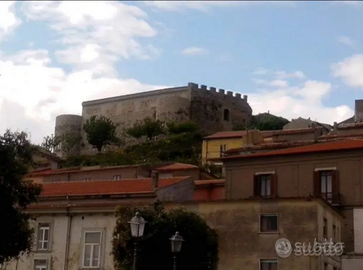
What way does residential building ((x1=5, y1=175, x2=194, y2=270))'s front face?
toward the camera

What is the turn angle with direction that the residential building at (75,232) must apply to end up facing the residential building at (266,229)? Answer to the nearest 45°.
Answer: approximately 45° to its left

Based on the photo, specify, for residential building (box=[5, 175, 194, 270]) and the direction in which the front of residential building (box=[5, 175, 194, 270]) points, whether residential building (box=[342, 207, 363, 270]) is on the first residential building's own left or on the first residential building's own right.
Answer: on the first residential building's own left

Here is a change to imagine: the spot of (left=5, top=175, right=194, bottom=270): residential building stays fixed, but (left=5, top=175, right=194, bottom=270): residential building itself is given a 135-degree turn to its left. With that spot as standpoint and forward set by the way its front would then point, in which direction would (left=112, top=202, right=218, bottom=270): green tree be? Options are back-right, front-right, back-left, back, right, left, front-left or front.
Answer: right

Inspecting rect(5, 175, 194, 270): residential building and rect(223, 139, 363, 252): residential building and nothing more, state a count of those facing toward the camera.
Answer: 2

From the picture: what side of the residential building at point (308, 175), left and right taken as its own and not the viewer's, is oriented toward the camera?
front

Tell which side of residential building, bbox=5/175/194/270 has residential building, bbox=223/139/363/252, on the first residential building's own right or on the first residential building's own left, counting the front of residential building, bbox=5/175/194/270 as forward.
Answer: on the first residential building's own left

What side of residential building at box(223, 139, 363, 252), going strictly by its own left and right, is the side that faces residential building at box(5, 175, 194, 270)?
right

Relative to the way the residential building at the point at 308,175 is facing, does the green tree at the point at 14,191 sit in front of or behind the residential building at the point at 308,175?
in front
